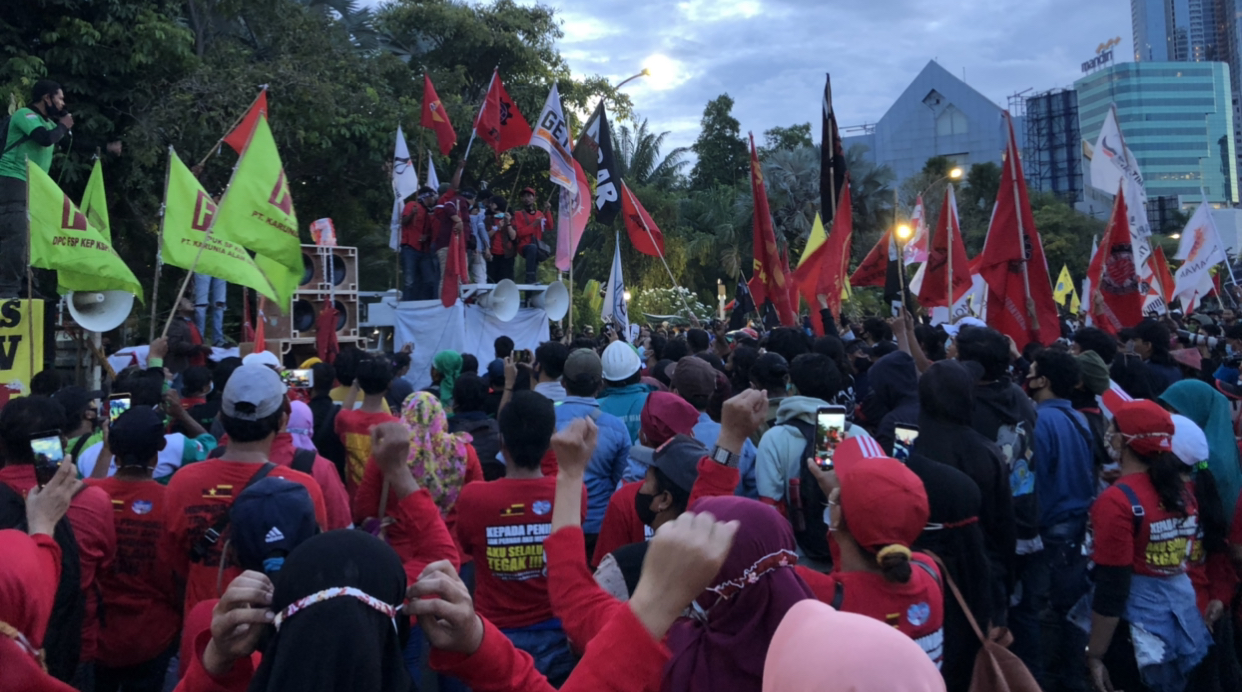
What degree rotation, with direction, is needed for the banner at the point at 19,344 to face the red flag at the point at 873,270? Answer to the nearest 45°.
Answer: approximately 90° to its left

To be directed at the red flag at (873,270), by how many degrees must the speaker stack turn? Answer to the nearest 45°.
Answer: approximately 45° to its left

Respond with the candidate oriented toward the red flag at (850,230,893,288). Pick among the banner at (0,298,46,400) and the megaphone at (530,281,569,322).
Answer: the megaphone

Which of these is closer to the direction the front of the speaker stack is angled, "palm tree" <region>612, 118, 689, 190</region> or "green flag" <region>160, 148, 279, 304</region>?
the green flag

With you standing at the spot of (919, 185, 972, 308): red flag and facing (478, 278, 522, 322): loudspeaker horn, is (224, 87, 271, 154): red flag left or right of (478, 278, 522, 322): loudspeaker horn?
left

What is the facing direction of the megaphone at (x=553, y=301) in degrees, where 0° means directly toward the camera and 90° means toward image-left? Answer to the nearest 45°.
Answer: approximately 315°

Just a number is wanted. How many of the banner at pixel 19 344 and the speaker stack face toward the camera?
2

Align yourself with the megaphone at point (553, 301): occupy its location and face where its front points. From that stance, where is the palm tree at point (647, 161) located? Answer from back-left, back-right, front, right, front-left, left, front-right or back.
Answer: back-left
